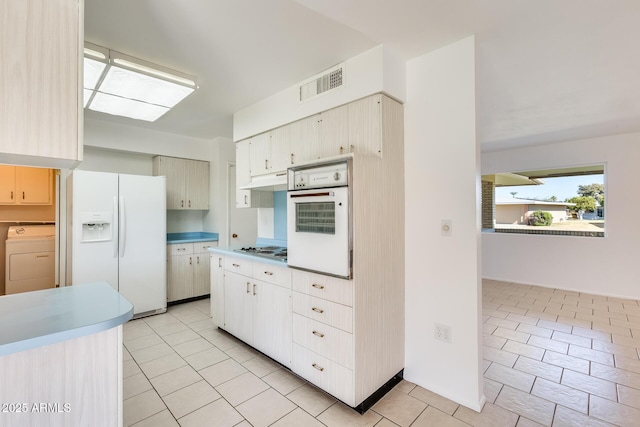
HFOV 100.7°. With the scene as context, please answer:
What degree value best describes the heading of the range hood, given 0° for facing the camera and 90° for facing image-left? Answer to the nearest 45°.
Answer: approximately 45°

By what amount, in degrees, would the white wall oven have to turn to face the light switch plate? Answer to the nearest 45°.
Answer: approximately 135° to its left

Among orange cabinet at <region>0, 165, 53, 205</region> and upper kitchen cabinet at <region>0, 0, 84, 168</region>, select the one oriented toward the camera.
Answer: the orange cabinet

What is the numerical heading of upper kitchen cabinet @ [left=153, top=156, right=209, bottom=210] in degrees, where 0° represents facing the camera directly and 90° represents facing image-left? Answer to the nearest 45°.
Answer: approximately 315°

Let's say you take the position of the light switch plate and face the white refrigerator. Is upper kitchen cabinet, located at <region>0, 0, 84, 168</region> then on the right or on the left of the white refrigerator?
left

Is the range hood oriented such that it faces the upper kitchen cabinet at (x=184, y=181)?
no

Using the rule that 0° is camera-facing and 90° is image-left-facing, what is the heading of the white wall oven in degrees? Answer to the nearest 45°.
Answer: approximately 45°

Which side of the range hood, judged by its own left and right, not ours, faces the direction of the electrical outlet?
left

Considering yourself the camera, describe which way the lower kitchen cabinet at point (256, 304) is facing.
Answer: facing the viewer and to the left of the viewer

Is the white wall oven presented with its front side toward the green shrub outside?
no

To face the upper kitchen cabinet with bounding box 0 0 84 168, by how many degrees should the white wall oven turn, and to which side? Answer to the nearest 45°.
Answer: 0° — it already faces it

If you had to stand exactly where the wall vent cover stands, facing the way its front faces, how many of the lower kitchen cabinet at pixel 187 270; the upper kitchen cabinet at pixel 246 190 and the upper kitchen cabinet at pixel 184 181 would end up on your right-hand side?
3

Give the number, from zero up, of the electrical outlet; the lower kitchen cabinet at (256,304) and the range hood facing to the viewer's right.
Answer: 0

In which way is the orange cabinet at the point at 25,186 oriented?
toward the camera

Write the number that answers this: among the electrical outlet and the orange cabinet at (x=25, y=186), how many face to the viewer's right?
0
